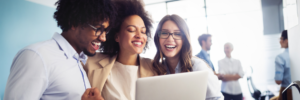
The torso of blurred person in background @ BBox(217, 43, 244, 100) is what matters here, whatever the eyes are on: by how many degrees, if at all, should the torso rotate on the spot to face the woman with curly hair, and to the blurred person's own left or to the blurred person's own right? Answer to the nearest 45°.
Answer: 0° — they already face them

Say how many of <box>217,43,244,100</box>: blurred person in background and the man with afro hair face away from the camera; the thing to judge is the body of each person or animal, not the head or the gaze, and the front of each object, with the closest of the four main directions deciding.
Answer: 0

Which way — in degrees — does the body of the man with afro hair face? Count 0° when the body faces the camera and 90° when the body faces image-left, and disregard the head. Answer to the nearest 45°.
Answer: approximately 315°

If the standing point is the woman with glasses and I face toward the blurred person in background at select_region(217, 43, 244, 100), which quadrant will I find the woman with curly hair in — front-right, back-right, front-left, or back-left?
back-left

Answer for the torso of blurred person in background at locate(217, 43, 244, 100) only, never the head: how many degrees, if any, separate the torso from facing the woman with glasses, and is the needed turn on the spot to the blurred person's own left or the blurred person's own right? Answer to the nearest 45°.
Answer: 0° — they already face them
